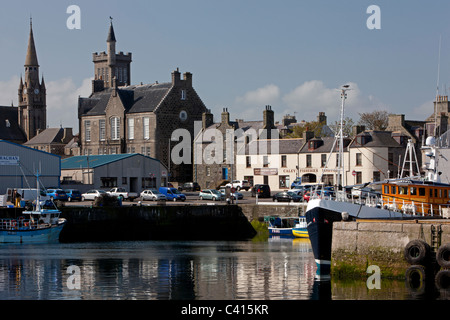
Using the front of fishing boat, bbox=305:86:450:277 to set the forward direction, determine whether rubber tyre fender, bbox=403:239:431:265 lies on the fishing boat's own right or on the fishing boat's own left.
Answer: on the fishing boat's own left

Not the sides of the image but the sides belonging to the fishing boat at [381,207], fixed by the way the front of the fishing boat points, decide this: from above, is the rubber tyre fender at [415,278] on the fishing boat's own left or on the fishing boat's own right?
on the fishing boat's own left

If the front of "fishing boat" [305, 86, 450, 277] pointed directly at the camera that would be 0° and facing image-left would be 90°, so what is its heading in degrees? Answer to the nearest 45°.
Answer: approximately 45°

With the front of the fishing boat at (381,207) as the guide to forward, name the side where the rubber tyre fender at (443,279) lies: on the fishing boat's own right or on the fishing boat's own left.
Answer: on the fishing boat's own left
